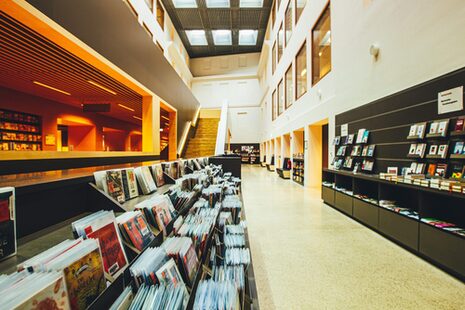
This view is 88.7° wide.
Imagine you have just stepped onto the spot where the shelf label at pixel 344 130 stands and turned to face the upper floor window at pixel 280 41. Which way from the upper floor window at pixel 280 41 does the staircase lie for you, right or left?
left

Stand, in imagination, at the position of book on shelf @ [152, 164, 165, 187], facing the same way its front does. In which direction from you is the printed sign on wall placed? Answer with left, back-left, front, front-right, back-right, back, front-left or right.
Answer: front-left

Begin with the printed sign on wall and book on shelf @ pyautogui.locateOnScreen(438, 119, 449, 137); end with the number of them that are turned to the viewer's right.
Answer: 0

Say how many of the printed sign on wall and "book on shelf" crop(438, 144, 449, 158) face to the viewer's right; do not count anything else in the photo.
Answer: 0

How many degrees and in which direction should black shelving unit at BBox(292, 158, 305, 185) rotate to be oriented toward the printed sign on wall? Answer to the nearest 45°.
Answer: approximately 45° to its left

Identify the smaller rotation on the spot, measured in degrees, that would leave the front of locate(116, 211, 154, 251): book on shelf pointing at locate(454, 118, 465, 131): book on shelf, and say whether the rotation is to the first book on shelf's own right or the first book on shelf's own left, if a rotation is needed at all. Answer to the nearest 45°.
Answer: approximately 45° to the first book on shelf's own left

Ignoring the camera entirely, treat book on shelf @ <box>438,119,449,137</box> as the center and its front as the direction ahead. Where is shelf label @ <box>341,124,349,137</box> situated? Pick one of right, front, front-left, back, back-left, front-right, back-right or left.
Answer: right

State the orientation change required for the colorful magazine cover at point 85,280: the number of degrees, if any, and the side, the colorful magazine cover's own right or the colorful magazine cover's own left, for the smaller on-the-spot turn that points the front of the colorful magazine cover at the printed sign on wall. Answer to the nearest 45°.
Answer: approximately 45° to the colorful magazine cover's own left

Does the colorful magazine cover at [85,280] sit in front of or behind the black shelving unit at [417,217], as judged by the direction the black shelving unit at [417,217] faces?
in front

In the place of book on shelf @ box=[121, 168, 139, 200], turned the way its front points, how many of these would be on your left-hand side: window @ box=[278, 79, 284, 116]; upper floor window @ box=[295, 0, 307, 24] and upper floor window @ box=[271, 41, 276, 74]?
3

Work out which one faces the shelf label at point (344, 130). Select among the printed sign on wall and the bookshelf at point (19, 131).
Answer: the bookshelf

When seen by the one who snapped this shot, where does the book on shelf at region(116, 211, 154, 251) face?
facing the viewer and to the right of the viewer

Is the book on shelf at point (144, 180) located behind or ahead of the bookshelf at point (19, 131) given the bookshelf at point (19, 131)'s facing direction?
ahead

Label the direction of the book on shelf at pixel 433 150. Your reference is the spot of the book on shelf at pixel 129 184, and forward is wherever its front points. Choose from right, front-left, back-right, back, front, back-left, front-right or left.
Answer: front-left

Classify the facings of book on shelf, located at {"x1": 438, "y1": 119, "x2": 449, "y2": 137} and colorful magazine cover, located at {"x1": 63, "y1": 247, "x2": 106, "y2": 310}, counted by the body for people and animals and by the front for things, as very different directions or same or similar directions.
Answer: very different directions

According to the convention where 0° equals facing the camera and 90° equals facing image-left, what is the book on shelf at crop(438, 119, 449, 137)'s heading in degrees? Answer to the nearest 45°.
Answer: approximately 45°

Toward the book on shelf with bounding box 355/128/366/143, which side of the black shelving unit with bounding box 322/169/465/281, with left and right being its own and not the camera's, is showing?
right

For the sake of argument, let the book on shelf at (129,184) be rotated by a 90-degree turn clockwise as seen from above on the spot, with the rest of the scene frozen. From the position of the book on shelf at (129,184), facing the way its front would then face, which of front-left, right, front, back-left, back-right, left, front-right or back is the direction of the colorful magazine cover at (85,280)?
front-left
